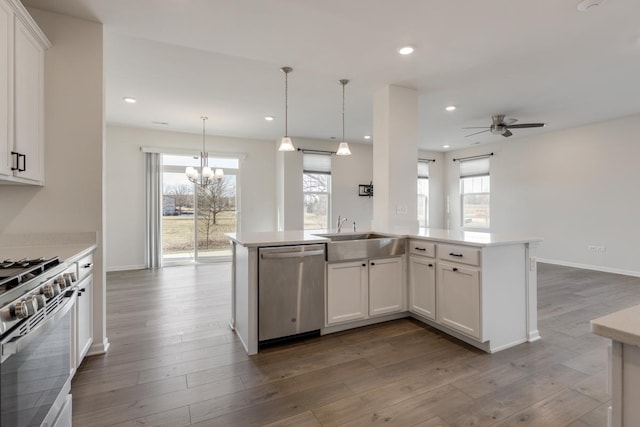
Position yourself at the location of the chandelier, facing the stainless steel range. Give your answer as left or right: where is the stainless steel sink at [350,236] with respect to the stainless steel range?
left

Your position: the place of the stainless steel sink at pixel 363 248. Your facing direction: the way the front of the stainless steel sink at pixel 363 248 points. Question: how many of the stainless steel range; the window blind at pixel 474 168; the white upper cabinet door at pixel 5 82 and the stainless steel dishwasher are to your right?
3

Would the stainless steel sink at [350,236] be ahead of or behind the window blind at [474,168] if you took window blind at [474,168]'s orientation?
ahead

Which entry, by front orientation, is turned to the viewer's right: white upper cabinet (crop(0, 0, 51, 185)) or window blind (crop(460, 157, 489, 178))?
the white upper cabinet

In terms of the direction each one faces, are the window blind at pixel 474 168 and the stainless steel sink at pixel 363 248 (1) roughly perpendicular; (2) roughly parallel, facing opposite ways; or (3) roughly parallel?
roughly perpendicular

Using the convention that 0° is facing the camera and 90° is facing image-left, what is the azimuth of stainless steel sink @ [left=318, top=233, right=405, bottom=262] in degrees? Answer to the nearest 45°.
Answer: approximately 315°

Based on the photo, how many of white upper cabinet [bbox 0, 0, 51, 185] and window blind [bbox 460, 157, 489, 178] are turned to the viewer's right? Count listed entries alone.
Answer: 1

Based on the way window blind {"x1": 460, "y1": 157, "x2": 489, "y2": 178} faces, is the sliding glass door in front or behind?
in front

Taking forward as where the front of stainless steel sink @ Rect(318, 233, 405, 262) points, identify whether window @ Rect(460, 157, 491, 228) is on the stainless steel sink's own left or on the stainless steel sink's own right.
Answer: on the stainless steel sink's own left

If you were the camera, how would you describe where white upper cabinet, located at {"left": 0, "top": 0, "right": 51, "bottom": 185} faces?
facing to the right of the viewer

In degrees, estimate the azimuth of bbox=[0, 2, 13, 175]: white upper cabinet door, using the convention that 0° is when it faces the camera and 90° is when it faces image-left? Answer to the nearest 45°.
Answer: approximately 270°
